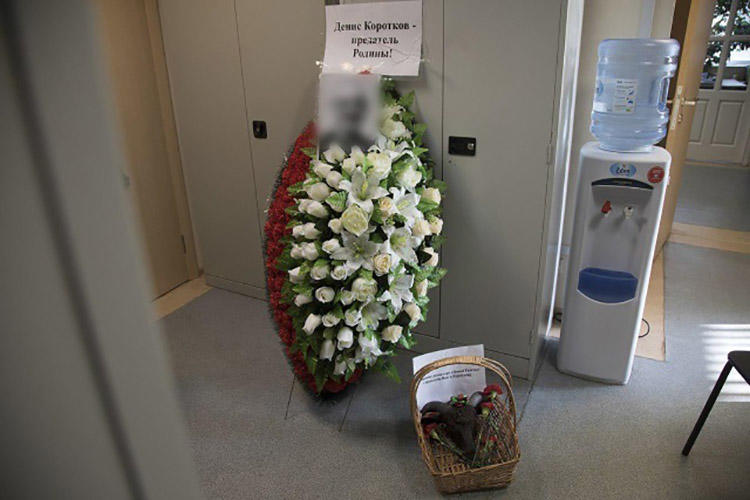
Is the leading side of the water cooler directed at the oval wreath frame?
no

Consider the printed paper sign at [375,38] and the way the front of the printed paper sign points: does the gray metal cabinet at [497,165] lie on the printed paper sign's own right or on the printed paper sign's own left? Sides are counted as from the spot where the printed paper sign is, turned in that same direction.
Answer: on the printed paper sign's own left

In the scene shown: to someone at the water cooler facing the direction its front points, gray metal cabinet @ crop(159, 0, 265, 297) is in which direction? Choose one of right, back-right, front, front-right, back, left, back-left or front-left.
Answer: right

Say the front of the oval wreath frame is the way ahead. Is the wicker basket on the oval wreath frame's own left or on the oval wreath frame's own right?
on the oval wreath frame's own left

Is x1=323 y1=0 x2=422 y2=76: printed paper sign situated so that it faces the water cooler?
no

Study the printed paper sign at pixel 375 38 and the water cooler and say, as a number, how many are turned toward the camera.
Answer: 2

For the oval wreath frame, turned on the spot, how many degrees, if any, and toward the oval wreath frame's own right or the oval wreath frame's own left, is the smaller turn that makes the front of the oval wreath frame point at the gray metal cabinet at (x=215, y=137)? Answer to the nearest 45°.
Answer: approximately 180°

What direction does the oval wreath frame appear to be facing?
toward the camera

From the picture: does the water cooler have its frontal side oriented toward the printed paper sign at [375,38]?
no

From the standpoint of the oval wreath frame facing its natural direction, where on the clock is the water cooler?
The water cooler is roughly at 9 o'clock from the oval wreath frame.

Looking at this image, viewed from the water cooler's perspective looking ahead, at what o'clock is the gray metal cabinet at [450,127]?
The gray metal cabinet is roughly at 3 o'clock from the water cooler.

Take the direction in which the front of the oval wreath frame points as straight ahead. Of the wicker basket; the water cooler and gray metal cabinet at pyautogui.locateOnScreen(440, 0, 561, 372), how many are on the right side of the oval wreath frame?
0
